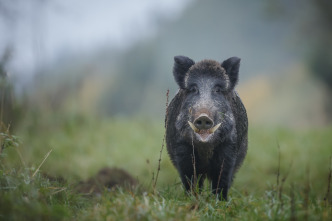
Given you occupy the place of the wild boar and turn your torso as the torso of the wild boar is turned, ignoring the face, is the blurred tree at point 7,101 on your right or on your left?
on your right

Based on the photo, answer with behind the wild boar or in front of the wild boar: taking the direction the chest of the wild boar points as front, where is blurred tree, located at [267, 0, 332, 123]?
behind

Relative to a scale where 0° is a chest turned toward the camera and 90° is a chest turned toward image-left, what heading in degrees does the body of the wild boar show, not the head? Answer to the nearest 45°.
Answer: approximately 0°
